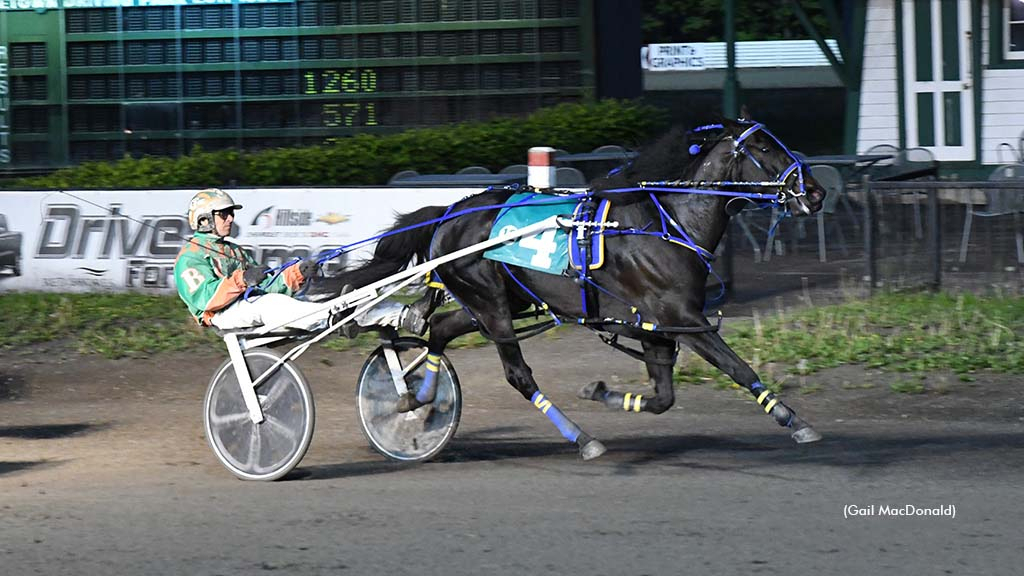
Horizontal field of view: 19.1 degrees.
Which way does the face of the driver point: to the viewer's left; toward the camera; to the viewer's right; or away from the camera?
to the viewer's right

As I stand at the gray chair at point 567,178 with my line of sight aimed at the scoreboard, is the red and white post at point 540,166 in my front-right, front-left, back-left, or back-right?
back-left

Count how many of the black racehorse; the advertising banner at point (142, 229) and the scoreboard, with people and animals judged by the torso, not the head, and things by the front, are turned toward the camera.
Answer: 2

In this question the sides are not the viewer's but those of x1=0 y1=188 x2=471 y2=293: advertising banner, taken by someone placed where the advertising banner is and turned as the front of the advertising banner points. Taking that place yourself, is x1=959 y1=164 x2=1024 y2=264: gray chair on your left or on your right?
on your left

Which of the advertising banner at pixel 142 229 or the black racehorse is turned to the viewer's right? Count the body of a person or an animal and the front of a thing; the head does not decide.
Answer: the black racehorse

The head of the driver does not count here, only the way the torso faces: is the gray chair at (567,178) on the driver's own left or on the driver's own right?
on the driver's own left

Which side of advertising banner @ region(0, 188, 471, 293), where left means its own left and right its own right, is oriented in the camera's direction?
front

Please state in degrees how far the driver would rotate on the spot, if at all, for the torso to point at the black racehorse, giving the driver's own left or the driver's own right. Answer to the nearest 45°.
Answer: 0° — they already face it

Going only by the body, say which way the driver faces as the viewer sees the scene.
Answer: to the viewer's right

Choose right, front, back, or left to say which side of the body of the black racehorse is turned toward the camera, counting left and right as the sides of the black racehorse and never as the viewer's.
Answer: right

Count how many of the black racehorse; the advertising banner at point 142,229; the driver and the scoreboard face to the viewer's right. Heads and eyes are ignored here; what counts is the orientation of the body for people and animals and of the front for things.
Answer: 2
